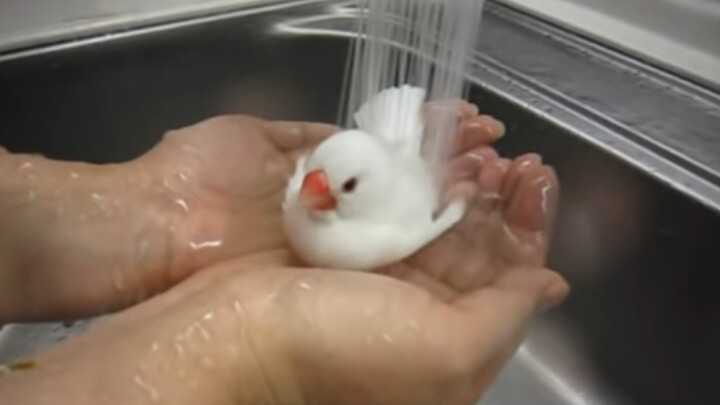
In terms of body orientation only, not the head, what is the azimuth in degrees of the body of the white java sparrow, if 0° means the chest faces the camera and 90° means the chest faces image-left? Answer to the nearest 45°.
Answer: approximately 45°
